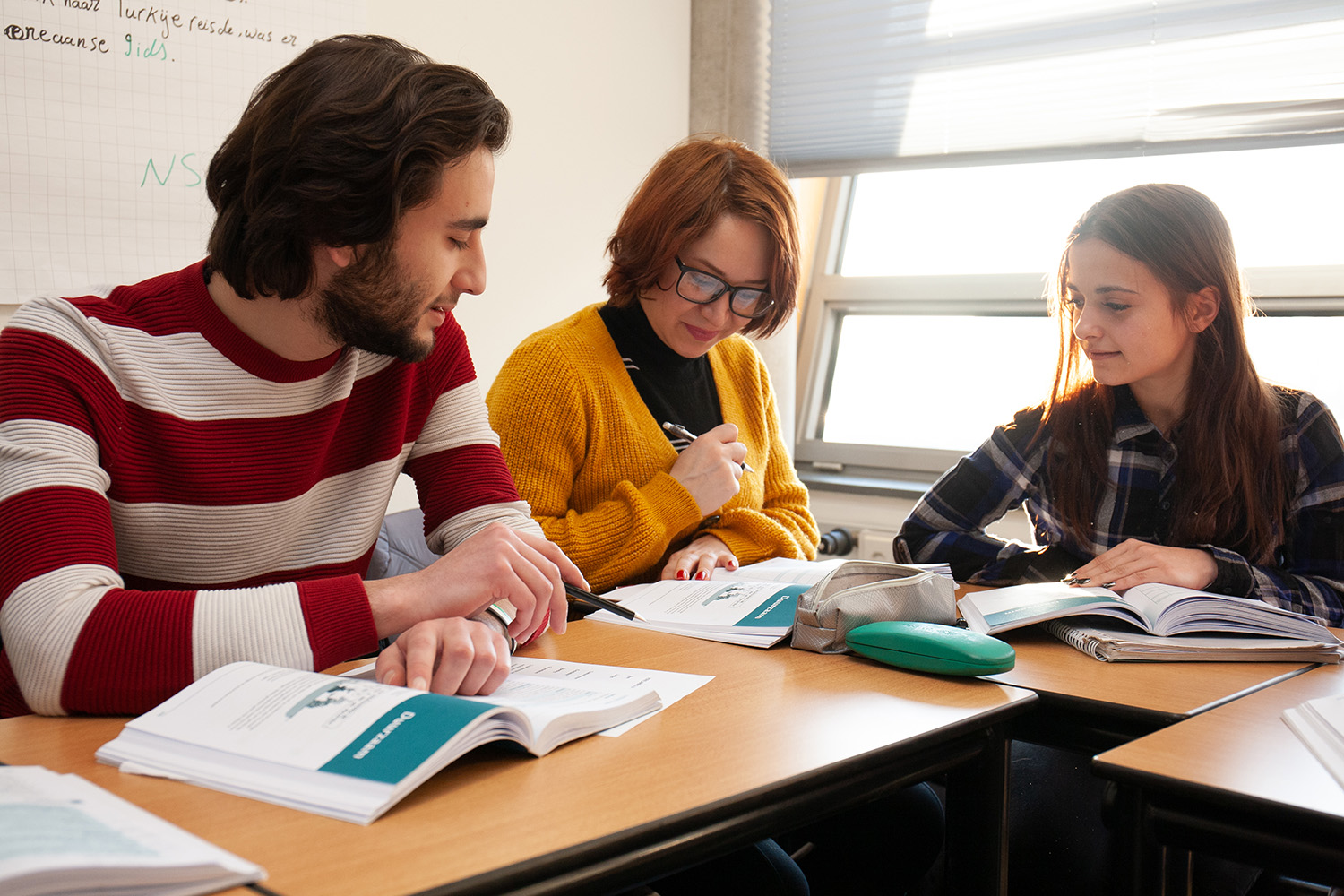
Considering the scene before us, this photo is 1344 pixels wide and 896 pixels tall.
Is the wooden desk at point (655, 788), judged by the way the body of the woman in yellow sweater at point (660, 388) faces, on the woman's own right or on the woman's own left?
on the woman's own right

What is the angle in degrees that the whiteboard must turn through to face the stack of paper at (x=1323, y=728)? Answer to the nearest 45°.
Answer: approximately 45° to its left

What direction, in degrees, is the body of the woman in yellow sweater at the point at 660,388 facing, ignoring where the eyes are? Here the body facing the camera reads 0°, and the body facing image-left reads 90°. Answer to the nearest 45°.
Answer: approximately 315°

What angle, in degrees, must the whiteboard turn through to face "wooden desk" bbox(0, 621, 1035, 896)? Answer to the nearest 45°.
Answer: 0° — it already faces it

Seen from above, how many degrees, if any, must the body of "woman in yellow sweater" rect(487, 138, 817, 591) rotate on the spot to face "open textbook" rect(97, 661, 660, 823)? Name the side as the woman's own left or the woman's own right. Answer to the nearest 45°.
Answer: approximately 45° to the woman's own right

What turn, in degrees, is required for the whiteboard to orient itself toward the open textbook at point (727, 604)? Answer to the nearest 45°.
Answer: approximately 45° to its left

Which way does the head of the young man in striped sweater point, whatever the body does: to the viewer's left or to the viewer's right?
to the viewer's right
